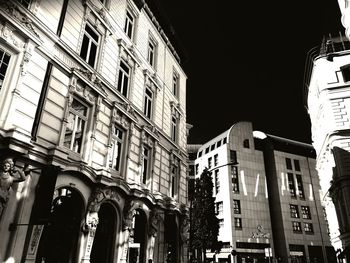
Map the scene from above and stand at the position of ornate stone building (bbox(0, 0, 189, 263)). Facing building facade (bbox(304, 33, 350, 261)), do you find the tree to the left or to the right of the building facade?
left

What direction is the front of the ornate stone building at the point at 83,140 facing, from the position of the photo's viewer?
facing the viewer and to the right of the viewer

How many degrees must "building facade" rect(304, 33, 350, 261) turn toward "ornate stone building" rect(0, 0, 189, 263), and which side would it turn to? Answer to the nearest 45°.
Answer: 0° — it already faces it

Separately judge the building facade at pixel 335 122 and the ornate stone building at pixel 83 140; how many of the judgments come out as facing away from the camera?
0

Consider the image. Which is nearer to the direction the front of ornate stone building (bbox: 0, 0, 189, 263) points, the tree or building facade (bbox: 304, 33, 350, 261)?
the building facade

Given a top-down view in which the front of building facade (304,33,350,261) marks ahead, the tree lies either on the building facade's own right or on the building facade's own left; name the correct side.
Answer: on the building facade's own right

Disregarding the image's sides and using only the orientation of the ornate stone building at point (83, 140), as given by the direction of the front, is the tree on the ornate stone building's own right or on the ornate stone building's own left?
on the ornate stone building's own left
